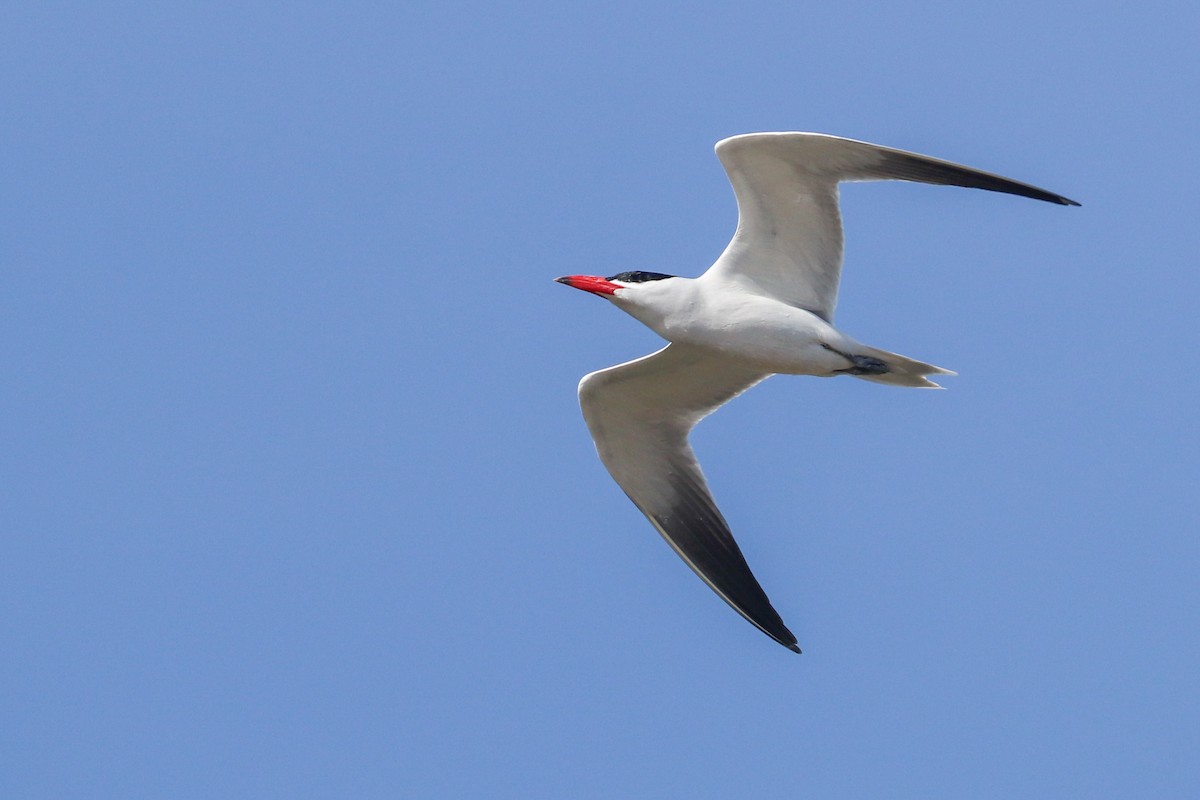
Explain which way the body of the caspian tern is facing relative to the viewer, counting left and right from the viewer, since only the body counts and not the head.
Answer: facing to the left of the viewer
